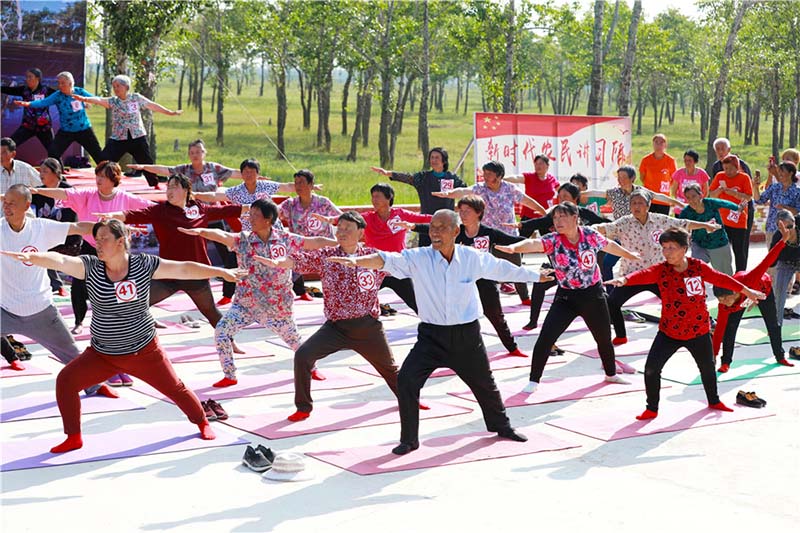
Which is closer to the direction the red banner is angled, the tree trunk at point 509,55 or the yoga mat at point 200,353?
the yoga mat

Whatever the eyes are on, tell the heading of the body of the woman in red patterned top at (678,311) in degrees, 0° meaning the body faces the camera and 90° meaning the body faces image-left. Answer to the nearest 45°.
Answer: approximately 0°

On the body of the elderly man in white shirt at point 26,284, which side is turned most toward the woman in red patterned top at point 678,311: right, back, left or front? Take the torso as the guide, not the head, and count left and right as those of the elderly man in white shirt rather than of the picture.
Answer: left

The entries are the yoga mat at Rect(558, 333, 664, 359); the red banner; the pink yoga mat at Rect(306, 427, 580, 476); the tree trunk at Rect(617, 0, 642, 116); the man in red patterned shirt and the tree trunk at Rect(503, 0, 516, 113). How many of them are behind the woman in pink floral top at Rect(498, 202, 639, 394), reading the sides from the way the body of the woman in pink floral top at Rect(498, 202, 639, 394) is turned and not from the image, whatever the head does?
4

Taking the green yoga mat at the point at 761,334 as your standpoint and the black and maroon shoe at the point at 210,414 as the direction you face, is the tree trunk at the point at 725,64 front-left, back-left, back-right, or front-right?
back-right

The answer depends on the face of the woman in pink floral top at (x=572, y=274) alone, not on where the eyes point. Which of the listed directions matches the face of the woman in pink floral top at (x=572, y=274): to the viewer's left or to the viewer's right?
to the viewer's left
